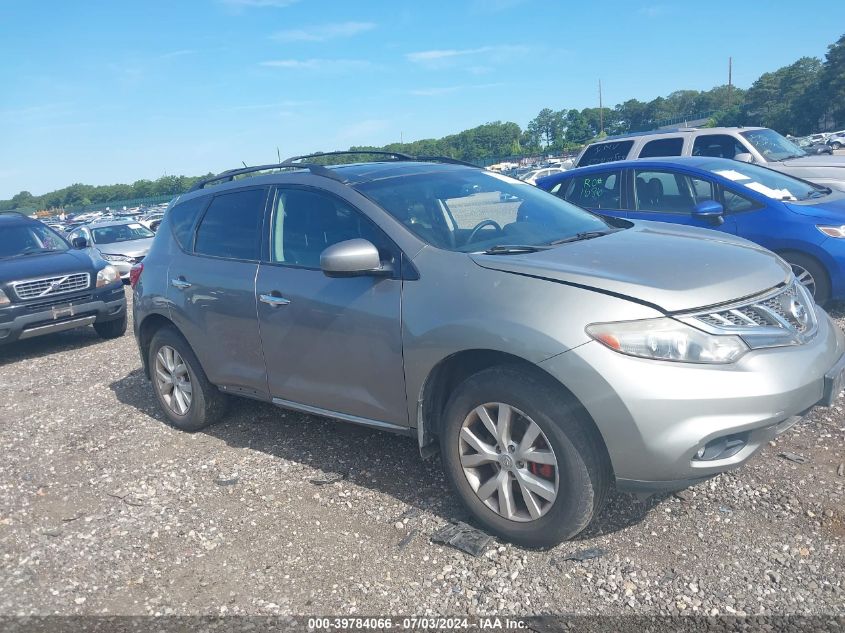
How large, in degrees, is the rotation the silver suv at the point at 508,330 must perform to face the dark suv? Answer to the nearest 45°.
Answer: approximately 180°

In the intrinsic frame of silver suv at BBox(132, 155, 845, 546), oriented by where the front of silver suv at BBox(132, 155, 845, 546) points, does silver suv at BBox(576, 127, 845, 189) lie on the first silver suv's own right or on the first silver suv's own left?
on the first silver suv's own left

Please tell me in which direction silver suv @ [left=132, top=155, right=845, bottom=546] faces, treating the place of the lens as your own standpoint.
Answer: facing the viewer and to the right of the viewer

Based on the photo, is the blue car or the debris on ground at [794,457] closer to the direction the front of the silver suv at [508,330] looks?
the debris on ground

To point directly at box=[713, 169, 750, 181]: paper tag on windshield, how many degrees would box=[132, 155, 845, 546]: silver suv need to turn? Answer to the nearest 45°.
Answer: approximately 90° to its left

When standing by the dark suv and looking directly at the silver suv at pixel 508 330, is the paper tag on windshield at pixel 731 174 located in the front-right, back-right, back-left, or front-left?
front-left

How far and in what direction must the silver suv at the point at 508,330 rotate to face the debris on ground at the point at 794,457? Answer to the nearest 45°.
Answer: approximately 45° to its left

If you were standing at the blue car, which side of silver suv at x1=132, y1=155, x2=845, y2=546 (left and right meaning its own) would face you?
left
